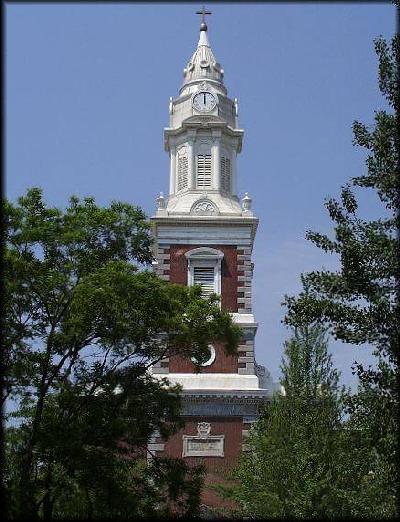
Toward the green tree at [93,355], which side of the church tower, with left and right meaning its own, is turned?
front

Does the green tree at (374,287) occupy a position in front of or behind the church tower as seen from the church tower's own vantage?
in front

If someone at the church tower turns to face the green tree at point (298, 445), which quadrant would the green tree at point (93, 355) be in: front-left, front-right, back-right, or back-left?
front-right

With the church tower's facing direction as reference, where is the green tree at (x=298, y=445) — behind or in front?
in front

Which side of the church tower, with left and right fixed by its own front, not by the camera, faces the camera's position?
front

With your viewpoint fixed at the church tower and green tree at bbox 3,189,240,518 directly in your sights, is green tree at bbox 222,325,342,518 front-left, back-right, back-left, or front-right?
front-left
